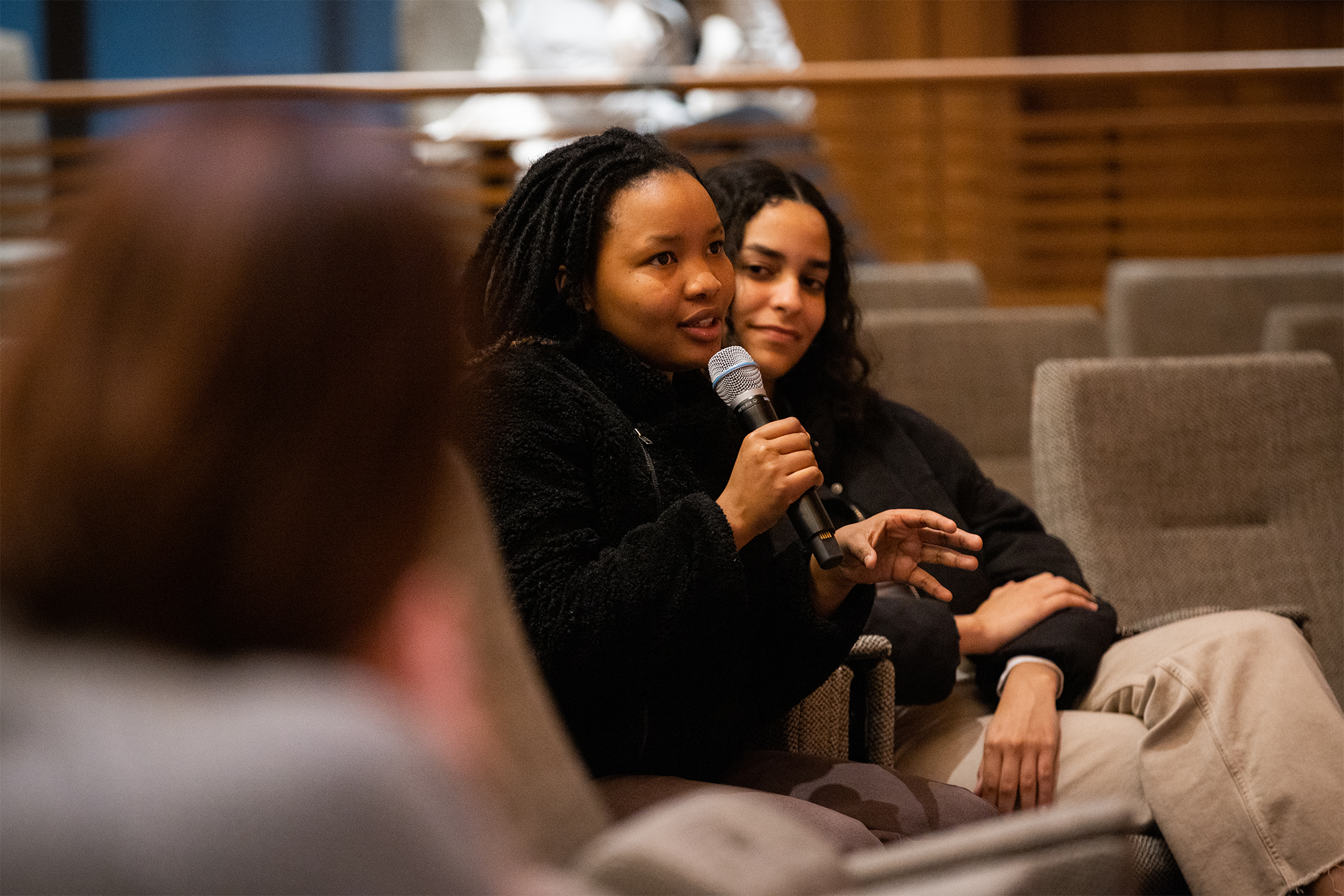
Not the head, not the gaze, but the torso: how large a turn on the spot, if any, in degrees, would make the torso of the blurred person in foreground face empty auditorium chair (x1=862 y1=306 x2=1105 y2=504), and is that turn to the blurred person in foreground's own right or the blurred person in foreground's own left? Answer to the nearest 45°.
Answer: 0° — they already face it

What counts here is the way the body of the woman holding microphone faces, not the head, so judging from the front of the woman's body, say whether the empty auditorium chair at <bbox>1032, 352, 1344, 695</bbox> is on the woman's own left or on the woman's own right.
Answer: on the woman's own left

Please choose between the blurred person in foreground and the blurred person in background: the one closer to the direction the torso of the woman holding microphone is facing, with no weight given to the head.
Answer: the blurred person in foreground

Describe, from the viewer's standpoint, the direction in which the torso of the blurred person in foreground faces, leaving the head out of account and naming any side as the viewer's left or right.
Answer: facing away from the viewer and to the right of the viewer

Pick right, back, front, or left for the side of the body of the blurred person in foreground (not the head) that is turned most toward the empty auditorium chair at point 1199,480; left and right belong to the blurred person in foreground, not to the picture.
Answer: front

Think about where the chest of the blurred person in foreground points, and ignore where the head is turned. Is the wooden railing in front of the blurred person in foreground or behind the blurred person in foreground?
in front

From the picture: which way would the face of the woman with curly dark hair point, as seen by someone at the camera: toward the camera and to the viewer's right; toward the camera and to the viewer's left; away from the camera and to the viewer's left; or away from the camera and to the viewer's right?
toward the camera and to the viewer's left

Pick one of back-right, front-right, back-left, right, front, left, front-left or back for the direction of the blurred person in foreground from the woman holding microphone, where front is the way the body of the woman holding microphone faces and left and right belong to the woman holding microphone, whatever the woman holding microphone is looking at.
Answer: front-right
